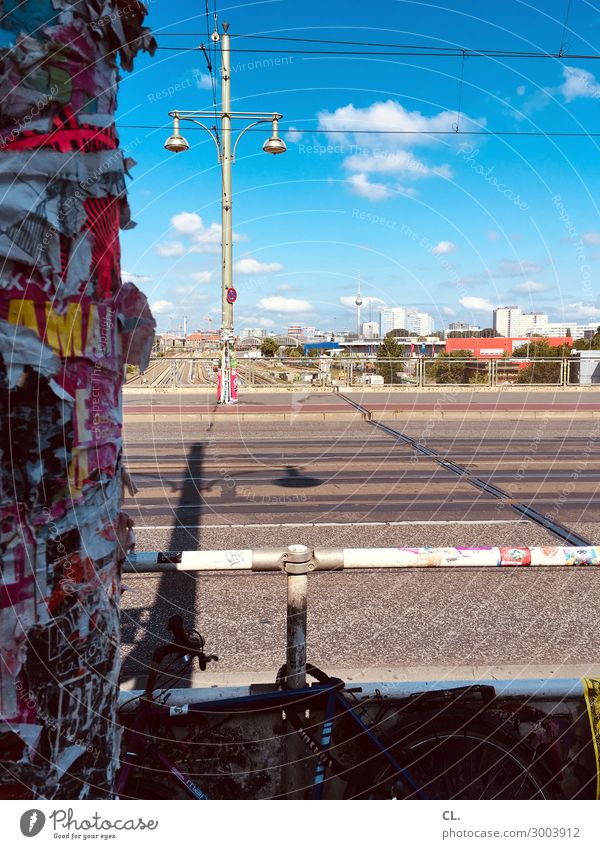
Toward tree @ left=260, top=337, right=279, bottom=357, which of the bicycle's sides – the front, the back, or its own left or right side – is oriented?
right

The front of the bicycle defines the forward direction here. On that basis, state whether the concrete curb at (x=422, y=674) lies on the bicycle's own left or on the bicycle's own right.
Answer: on the bicycle's own right

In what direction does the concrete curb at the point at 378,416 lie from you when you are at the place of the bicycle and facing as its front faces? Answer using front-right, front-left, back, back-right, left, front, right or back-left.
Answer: right

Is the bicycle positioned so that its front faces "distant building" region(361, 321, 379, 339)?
no

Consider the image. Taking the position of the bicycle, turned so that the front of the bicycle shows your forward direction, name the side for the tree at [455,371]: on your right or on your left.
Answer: on your right

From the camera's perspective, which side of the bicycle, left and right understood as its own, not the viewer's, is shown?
left

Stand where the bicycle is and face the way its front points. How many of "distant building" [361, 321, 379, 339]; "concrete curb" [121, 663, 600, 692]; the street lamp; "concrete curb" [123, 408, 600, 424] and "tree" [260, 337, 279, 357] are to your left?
0

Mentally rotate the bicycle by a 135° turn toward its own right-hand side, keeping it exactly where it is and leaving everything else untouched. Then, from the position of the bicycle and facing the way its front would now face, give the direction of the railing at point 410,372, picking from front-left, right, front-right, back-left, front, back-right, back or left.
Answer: front-left

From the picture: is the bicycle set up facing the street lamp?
no

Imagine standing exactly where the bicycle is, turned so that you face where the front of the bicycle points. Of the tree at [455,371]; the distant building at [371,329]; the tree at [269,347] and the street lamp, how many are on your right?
4
